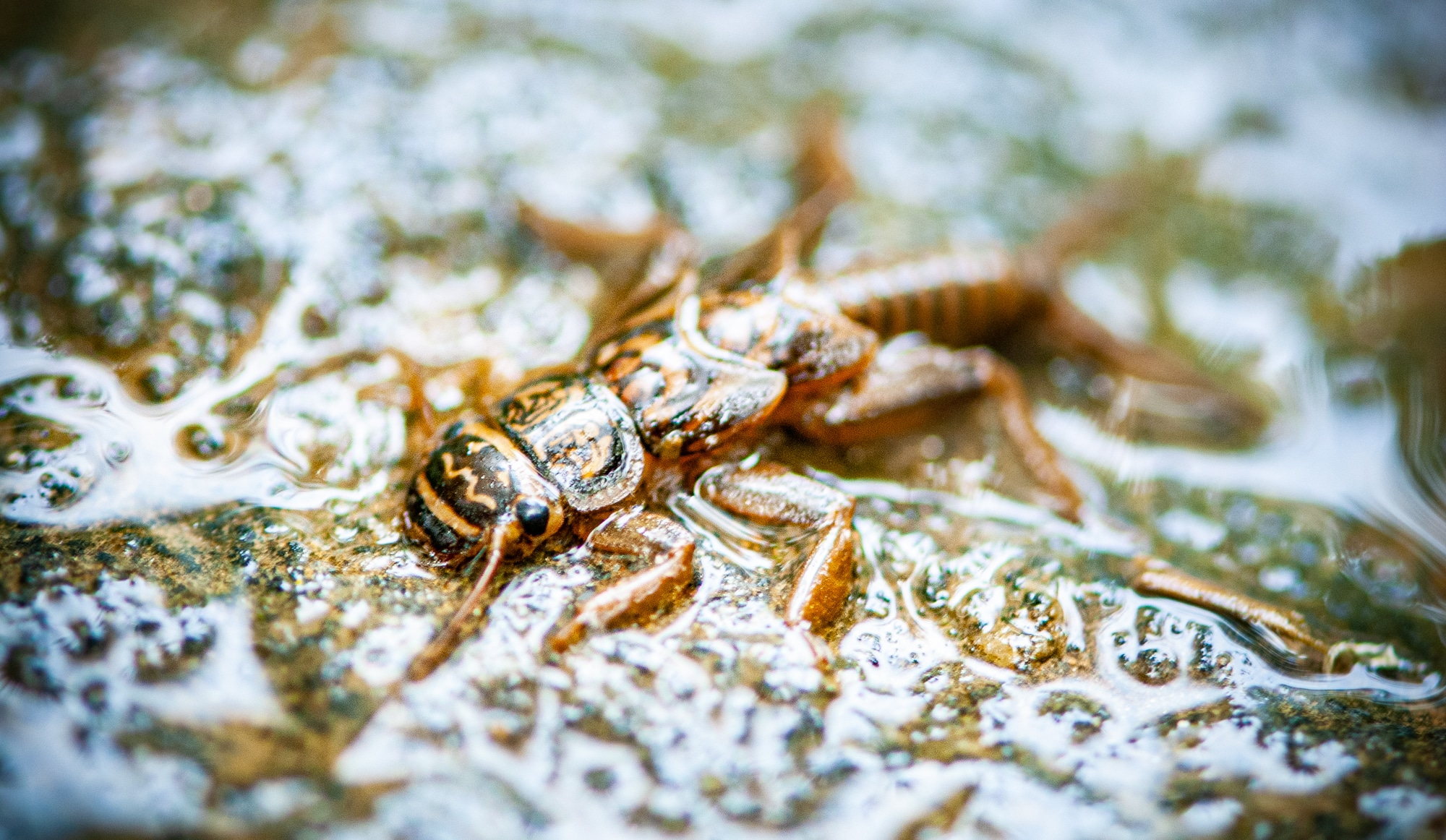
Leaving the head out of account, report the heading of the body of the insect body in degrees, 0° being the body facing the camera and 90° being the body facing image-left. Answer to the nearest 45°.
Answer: approximately 45°
